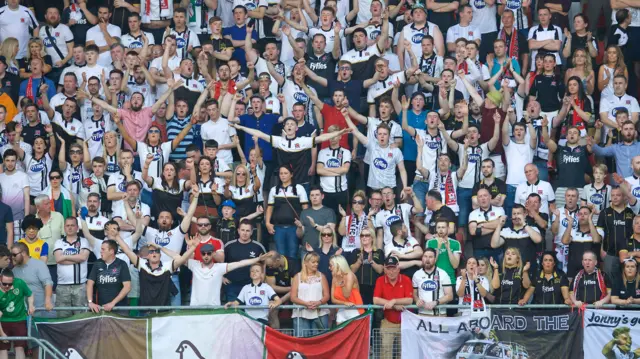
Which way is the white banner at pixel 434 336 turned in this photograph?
toward the camera

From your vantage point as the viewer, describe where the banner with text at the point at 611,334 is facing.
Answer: facing the viewer

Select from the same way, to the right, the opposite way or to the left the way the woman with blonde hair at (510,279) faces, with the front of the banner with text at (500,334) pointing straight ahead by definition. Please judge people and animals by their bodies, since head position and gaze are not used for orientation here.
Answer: the same way

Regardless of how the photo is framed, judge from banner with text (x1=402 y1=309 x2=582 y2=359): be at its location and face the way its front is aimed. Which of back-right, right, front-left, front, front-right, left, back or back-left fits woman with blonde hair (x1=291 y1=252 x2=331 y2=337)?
right

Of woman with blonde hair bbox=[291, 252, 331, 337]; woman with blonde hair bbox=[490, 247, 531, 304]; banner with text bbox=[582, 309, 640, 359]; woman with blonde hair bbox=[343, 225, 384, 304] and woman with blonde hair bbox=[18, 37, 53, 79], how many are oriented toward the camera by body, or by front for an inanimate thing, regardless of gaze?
5

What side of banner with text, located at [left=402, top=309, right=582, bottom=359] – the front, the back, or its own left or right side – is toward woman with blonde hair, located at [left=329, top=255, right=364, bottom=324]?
right

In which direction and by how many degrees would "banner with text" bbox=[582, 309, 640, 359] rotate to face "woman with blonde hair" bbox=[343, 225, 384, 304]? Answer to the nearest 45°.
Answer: approximately 90° to its right

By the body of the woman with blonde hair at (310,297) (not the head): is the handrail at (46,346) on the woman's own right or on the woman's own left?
on the woman's own right

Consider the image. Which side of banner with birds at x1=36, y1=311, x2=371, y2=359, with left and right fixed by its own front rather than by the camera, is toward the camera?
front

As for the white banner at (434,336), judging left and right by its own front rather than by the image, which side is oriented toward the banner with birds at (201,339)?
right

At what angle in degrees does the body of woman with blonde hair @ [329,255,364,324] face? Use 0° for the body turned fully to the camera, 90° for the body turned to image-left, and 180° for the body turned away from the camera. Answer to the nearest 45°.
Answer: approximately 45°

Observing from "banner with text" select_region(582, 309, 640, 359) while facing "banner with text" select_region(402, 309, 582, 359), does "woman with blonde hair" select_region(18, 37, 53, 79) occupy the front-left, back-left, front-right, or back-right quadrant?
front-right

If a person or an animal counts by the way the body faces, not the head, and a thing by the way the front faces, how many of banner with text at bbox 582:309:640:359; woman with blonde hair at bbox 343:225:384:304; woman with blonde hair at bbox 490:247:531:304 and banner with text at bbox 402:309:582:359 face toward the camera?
4

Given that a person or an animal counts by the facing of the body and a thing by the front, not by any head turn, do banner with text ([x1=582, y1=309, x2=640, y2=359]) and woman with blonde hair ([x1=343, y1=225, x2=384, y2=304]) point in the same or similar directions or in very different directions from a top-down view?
same or similar directions

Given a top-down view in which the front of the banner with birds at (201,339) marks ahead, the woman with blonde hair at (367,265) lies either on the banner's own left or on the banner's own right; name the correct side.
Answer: on the banner's own left

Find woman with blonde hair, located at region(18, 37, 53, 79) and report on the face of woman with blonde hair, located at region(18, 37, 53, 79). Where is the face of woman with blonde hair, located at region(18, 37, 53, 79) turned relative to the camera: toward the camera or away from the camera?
toward the camera

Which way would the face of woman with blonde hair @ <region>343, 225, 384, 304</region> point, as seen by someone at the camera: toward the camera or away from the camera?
toward the camera

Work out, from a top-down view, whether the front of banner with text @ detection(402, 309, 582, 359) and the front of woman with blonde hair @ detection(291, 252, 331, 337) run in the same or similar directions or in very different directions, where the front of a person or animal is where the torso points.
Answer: same or similar directions
